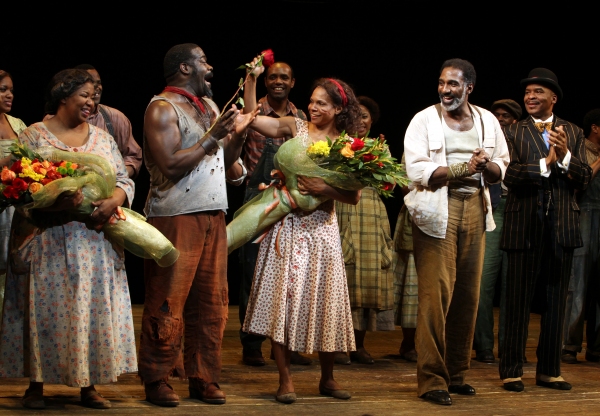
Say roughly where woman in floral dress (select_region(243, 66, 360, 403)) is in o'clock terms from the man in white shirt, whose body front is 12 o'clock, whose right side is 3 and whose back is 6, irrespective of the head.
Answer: The woman in floral dress is roughly at 4 o'clock from the man in white shirt.

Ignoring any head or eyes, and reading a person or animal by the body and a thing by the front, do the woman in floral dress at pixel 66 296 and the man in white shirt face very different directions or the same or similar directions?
same or similar directions

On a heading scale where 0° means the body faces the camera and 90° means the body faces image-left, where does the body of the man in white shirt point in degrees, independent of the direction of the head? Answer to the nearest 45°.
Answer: approximately 315°

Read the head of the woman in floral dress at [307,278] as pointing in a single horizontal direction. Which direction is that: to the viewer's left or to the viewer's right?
to the viewer's left

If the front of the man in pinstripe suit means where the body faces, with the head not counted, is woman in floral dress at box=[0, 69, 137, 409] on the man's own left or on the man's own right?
on the man's own right

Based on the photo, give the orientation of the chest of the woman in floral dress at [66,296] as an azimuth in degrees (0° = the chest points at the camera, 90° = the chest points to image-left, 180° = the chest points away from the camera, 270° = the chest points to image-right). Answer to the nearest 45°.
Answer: approximately 0°

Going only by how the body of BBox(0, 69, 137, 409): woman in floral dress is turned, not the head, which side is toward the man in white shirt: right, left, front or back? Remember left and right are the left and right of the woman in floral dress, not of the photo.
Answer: left

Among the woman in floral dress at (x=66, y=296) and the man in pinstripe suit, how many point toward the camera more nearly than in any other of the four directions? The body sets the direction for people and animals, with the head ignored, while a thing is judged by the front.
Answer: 2

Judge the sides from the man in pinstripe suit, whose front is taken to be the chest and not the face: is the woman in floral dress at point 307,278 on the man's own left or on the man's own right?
on the man's own right

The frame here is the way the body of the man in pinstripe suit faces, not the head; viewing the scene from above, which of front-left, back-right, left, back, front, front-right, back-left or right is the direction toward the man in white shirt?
front-right

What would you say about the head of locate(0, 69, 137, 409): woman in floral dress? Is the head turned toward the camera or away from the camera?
toward the camera

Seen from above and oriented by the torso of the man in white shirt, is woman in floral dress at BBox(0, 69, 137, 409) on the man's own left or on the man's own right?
on the man's own right

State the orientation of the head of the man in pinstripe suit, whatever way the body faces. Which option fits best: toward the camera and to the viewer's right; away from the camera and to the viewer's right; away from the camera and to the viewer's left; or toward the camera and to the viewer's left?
toward the camera and to the viewer's left

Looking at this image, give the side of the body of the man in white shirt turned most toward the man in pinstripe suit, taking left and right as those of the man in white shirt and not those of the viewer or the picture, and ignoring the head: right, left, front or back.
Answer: left

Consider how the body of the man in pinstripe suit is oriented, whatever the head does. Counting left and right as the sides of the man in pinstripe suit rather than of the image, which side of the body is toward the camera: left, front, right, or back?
front
